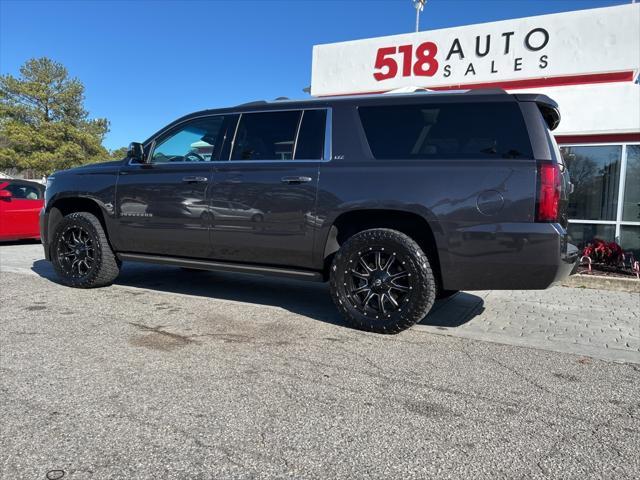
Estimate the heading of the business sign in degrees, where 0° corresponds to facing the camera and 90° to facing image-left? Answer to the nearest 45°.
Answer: approximately 45°

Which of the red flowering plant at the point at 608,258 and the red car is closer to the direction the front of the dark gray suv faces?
the red car

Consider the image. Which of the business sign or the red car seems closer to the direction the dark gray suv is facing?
the red car

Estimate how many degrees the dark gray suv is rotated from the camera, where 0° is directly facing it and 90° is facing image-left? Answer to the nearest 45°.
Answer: approximately 135°

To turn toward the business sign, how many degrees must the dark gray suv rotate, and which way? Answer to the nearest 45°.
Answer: approximately 90° to its right

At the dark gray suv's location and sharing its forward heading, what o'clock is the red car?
The red car is roughly at 12 o'clock from the dark gray suv.

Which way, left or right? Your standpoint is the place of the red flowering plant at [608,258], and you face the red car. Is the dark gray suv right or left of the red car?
left

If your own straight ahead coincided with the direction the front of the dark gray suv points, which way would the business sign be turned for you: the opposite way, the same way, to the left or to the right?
to the left

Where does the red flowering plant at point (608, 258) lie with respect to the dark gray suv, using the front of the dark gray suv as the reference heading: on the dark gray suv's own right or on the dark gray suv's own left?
on the dark gray suv's own right
